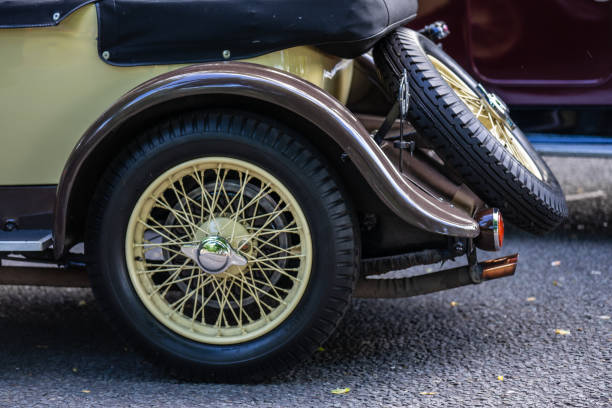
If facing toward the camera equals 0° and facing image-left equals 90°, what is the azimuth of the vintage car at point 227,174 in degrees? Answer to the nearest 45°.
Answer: approximately 90°

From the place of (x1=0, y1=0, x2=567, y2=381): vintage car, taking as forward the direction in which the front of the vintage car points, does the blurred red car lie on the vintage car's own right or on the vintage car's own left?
on the vintage car's own right
